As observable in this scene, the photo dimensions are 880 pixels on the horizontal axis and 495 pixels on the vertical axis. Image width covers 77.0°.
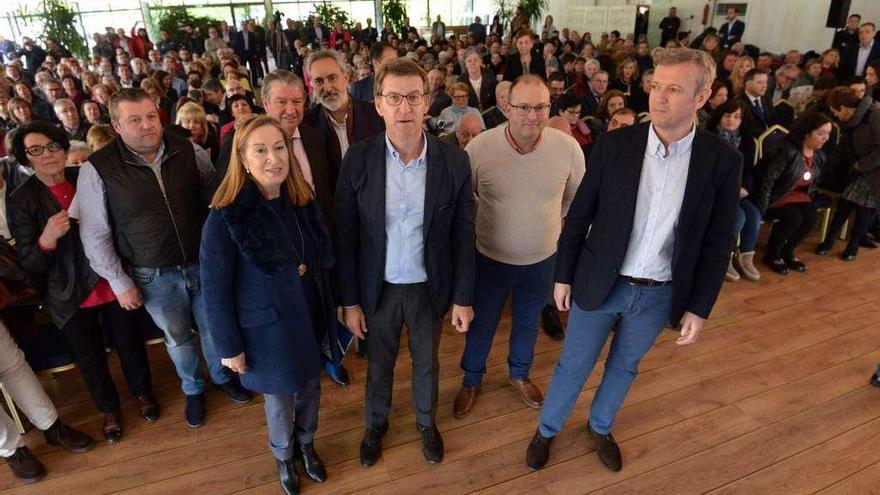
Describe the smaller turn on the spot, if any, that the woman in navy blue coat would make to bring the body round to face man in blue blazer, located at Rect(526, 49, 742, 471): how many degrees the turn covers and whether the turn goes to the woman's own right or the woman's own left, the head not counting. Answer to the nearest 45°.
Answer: approximately 45° to the woman's own left

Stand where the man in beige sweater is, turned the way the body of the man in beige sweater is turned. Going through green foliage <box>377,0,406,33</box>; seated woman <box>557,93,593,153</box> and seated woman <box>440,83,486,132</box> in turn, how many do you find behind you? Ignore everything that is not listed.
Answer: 3

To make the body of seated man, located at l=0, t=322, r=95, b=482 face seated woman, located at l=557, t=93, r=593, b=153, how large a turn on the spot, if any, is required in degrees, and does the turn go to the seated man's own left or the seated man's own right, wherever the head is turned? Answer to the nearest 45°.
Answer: approximately 45° to the seated man's own left

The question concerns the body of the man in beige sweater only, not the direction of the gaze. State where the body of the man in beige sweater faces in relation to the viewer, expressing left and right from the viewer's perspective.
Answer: facing the viewer

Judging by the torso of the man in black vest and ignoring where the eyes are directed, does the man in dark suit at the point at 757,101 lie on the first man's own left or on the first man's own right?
on the first man's own left

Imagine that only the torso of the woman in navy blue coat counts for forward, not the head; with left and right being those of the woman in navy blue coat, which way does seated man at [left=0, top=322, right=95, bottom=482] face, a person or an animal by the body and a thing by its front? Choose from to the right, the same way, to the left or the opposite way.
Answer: the same way

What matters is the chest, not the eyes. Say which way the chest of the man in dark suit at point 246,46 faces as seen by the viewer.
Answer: toward the camera

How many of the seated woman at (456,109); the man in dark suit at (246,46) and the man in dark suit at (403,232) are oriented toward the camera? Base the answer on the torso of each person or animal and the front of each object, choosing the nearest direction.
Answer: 3

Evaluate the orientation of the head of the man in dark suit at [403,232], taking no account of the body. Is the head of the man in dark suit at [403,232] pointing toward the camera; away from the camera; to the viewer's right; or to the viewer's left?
toward the camera

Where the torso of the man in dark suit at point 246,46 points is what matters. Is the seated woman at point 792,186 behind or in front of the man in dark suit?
in front

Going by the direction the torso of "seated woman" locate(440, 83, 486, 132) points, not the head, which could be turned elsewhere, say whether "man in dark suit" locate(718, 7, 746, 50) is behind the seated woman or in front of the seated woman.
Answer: behind

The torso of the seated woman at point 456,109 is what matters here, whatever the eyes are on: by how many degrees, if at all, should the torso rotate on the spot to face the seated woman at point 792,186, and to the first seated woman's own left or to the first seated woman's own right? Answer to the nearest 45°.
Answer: approximately 90° to the first seated woman's own left

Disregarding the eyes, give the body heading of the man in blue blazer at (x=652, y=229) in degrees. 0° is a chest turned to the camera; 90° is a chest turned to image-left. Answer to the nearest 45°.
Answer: approximately 0°

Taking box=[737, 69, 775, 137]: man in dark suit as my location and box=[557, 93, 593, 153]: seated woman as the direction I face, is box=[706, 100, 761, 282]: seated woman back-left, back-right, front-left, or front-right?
front-left

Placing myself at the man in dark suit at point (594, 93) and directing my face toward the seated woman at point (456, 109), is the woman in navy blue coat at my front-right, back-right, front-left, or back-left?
front-left
